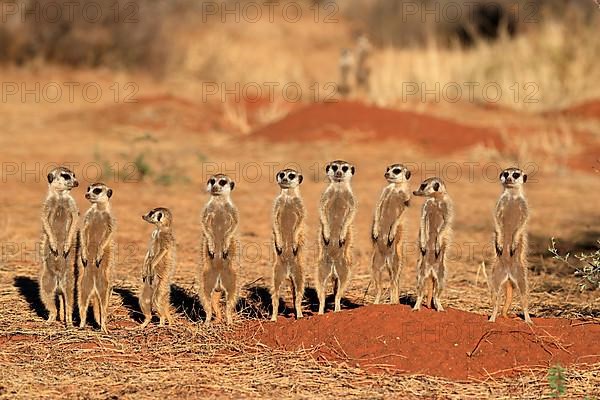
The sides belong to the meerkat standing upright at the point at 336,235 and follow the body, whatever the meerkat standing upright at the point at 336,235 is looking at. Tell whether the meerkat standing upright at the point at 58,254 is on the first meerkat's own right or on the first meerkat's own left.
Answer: on the first meerkat's own right

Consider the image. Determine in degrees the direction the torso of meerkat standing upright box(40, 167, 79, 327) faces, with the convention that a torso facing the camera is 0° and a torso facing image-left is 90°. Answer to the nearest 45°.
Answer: approximately 0°

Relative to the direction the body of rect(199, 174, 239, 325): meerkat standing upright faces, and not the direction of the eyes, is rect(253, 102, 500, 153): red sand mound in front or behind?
behind

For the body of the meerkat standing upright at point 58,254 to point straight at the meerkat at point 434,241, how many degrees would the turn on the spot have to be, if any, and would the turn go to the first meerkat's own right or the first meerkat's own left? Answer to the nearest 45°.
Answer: approximately 90° to the first meerkat's own left

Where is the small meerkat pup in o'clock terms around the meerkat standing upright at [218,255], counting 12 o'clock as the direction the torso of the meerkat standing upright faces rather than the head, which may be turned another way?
The small meerkat pup is roughly at 3 o'clock from the meerkat standing upright.

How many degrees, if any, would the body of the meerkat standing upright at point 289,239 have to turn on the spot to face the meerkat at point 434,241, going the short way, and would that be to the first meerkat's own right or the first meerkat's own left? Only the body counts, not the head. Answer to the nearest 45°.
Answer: approximately 90° to the first meerkat's own left

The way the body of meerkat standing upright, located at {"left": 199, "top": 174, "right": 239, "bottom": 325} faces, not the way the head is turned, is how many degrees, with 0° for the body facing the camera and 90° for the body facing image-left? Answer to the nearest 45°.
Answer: approximately 0°

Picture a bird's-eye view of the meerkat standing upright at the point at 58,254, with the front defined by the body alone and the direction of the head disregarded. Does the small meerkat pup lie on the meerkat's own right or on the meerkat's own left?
on the meerkat's own left

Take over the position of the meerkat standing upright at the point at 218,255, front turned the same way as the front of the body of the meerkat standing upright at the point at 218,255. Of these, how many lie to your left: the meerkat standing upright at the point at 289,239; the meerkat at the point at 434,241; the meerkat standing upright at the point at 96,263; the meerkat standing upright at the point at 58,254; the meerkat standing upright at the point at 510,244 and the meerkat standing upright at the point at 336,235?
4
